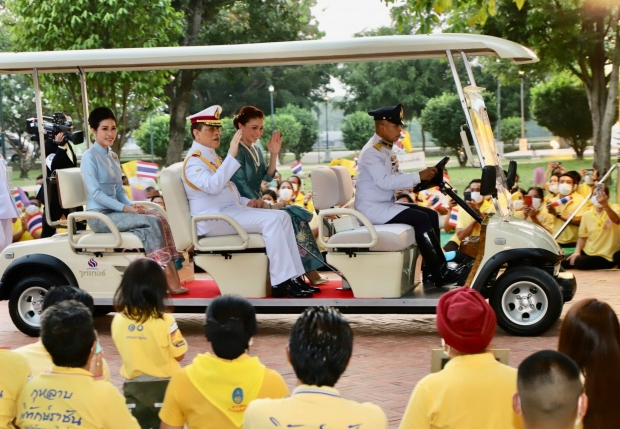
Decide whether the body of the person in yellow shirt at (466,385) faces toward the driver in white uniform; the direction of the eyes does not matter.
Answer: yes

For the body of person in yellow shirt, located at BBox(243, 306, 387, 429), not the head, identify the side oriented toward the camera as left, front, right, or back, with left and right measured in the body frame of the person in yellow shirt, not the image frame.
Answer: back

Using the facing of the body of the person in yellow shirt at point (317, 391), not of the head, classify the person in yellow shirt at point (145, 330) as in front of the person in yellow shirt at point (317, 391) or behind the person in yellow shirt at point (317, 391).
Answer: in front

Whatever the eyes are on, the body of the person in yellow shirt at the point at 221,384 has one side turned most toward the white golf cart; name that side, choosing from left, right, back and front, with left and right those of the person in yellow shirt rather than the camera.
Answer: front

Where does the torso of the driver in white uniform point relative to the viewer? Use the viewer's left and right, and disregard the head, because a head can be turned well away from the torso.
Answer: facing to the right of the viewer

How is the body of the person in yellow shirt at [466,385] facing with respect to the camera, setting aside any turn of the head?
away from the camera

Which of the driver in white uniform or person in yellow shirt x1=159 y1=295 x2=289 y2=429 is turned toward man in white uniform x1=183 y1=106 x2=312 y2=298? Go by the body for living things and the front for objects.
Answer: the person in yellow shirt

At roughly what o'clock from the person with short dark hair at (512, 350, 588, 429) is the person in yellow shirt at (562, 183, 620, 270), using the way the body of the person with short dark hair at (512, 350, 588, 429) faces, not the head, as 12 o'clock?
the person in yellow shirt at (562, 183, 620, 270) is roughly at 12 o'clock from the person with short dark hair at (512, 350, 588, 429).

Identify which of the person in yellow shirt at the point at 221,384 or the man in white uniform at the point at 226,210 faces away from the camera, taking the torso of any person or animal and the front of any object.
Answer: the person in yellow shirt

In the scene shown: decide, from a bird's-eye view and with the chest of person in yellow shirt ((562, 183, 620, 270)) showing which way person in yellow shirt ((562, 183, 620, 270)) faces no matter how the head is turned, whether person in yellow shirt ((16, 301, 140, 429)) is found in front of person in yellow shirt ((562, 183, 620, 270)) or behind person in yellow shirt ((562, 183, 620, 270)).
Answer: in front

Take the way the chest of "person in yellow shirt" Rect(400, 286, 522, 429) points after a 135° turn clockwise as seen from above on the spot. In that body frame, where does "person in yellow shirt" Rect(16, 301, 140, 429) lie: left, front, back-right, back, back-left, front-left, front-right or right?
back-right

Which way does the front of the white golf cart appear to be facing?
to the viewer's right

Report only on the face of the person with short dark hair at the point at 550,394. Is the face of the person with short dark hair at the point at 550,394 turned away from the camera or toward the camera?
away from the camera

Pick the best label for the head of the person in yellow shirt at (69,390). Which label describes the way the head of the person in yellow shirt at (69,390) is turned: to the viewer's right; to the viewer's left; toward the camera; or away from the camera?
away from the camera

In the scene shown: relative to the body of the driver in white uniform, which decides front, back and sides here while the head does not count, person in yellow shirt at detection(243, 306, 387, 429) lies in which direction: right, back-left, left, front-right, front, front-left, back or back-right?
right

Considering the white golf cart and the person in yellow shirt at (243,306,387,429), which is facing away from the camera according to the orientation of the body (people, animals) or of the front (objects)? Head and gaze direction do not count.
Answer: the person in yellow shirt

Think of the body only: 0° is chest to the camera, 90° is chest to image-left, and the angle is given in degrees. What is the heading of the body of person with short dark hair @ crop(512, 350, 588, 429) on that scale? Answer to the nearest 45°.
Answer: approximately 180°

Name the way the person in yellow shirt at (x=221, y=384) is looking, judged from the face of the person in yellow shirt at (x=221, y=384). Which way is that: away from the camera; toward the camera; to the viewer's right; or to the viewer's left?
away from the camera
